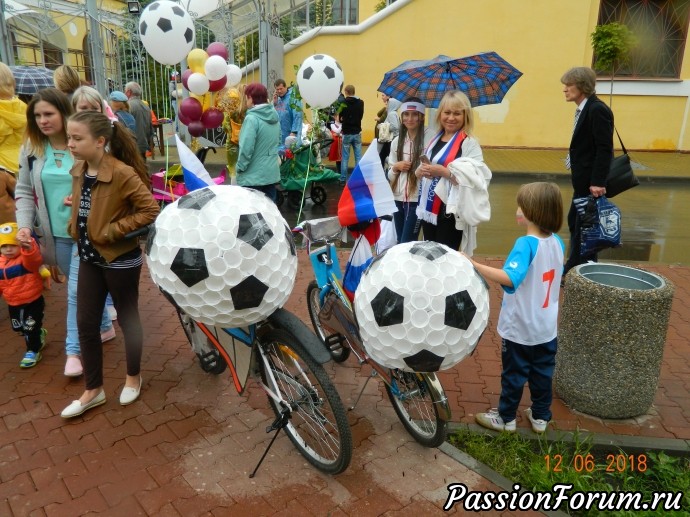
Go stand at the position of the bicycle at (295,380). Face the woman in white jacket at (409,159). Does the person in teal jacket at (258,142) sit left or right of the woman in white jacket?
left

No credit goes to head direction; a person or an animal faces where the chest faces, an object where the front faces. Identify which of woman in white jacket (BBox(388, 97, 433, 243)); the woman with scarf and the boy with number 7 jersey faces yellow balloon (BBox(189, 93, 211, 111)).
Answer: the boy with number 7 jersey

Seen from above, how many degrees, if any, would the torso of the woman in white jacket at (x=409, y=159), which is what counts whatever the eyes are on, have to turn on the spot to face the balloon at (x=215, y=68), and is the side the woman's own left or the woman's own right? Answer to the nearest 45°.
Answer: approximately 135° to the woman's own right

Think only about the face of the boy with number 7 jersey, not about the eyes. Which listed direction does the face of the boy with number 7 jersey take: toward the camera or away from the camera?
away from the camera

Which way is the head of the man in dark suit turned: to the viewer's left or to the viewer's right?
to the viewer's left

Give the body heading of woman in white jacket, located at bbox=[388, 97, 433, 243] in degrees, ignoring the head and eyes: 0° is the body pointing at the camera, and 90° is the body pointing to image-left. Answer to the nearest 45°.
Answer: approximately 0°

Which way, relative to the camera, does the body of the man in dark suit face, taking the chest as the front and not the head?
to the viewer's left

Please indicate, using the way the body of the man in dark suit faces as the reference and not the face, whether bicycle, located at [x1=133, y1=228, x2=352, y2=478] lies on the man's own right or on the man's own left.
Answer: on the man's own left

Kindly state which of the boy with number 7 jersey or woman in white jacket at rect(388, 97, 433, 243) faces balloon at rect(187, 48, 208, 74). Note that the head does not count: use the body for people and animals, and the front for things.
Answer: the boy with number 7 jersey
